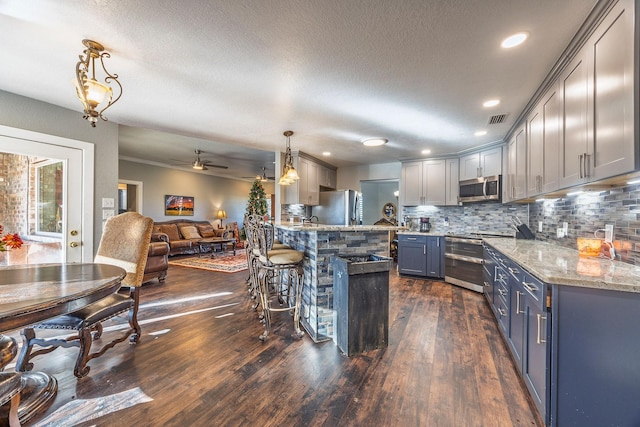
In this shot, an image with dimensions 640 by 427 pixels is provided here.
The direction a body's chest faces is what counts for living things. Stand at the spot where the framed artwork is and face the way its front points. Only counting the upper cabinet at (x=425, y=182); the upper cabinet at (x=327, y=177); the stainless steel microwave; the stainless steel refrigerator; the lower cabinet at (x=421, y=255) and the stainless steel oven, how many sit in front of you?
6

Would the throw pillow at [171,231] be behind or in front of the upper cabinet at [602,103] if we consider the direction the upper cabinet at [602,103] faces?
in front

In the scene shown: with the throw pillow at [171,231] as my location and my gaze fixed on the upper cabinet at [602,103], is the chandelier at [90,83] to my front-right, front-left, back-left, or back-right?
front-right

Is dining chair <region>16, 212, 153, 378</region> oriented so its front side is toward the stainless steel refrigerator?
no

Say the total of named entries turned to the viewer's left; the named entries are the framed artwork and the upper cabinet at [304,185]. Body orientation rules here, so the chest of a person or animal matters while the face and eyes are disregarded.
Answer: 0

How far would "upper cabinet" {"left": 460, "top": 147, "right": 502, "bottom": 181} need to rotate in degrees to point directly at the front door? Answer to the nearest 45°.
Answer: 0° — it already faces it

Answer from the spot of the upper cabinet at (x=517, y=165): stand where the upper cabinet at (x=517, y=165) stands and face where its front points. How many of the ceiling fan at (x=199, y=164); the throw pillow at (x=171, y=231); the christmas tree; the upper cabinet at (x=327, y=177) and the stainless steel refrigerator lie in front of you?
5

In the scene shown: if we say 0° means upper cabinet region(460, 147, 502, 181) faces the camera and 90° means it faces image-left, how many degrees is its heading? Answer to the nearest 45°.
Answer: approximately 45°

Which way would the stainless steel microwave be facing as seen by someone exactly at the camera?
facing the viewer and to the left of the viewer

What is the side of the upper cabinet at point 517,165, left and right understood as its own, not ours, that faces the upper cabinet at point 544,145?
left

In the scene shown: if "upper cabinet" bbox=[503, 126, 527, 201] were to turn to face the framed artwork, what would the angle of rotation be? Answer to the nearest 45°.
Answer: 0° — it already faces it

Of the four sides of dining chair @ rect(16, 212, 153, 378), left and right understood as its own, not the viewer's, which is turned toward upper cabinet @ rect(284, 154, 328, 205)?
back

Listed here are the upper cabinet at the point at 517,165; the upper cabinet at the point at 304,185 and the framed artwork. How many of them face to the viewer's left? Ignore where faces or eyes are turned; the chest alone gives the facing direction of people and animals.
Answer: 1
